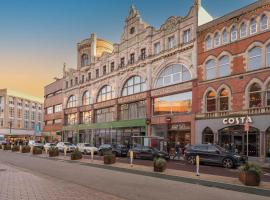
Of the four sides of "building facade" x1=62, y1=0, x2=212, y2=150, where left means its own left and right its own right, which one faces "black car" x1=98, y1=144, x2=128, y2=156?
front

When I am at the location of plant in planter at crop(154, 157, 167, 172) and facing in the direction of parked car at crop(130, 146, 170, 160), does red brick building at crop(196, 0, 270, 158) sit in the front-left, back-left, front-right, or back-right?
front-right

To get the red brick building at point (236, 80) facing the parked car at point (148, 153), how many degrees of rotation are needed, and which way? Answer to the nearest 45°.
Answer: approximately 45° to its right

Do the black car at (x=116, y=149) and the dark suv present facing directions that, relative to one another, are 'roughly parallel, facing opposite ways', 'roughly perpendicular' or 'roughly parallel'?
roughly parallel

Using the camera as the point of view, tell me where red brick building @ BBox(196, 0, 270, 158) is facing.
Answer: facing the viewer and to the left of the viewer
